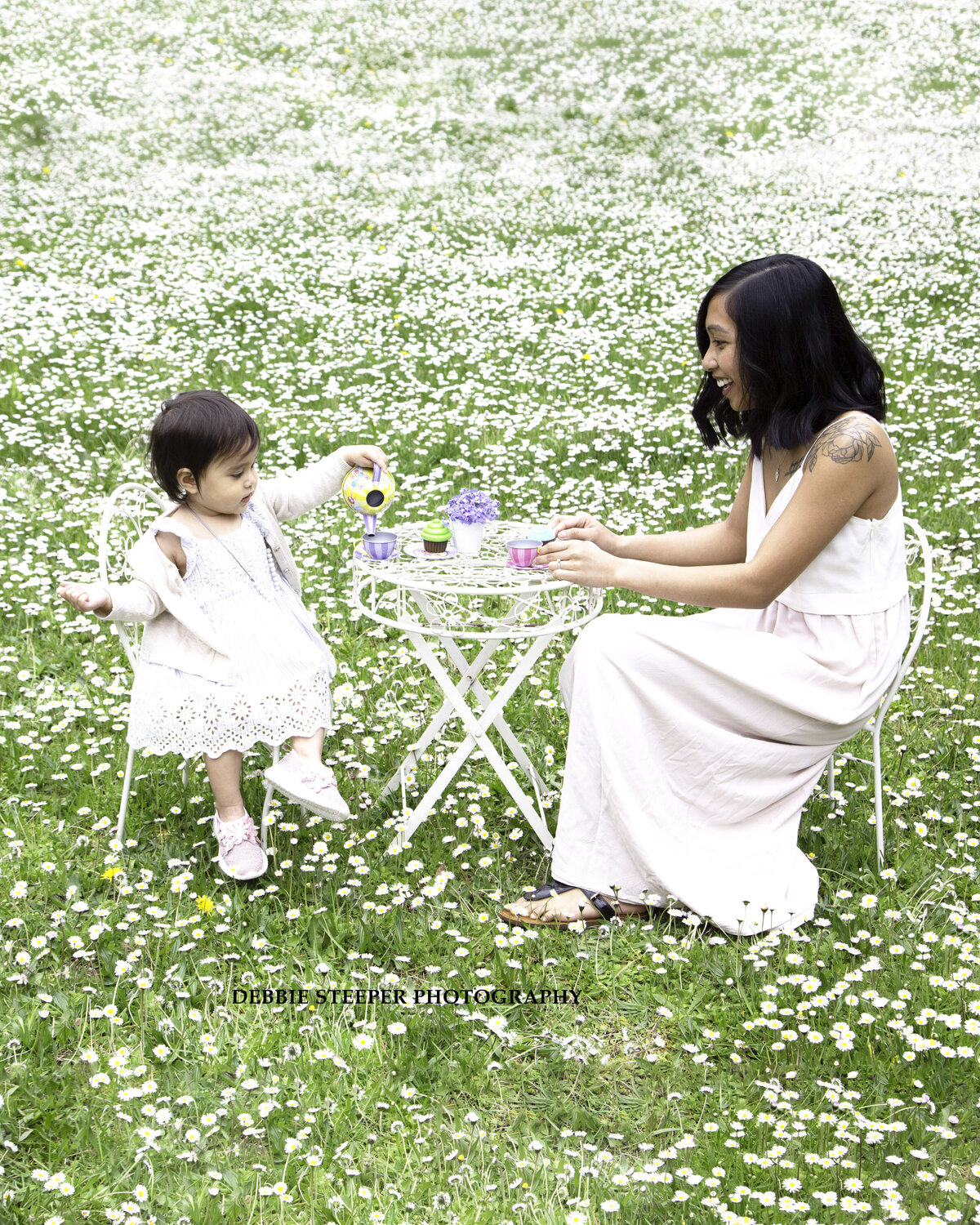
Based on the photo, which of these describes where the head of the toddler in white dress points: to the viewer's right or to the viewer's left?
to the viewer's right

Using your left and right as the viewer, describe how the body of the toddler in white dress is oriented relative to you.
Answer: facing the viewer and to the right of the viewer

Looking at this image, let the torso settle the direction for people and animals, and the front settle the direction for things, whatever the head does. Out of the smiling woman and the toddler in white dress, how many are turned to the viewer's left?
1

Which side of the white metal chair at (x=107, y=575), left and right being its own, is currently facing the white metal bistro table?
front

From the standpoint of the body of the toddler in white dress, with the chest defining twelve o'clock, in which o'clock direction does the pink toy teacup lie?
The pink toy teacup is roughly at 11 o'clock from the toddler in white dress.

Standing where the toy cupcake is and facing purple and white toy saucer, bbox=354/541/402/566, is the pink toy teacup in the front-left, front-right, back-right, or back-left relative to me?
back-left

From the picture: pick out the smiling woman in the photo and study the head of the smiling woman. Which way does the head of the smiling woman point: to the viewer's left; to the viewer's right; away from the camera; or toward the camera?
to the viewer's left

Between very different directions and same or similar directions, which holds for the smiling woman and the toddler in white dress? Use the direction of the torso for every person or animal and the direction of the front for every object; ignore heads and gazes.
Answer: very different directions

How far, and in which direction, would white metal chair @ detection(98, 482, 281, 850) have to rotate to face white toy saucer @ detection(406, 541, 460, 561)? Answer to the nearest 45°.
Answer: approximately 45° to its left

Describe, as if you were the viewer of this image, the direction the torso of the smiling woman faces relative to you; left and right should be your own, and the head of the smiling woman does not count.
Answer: facing to the left of the viewer
